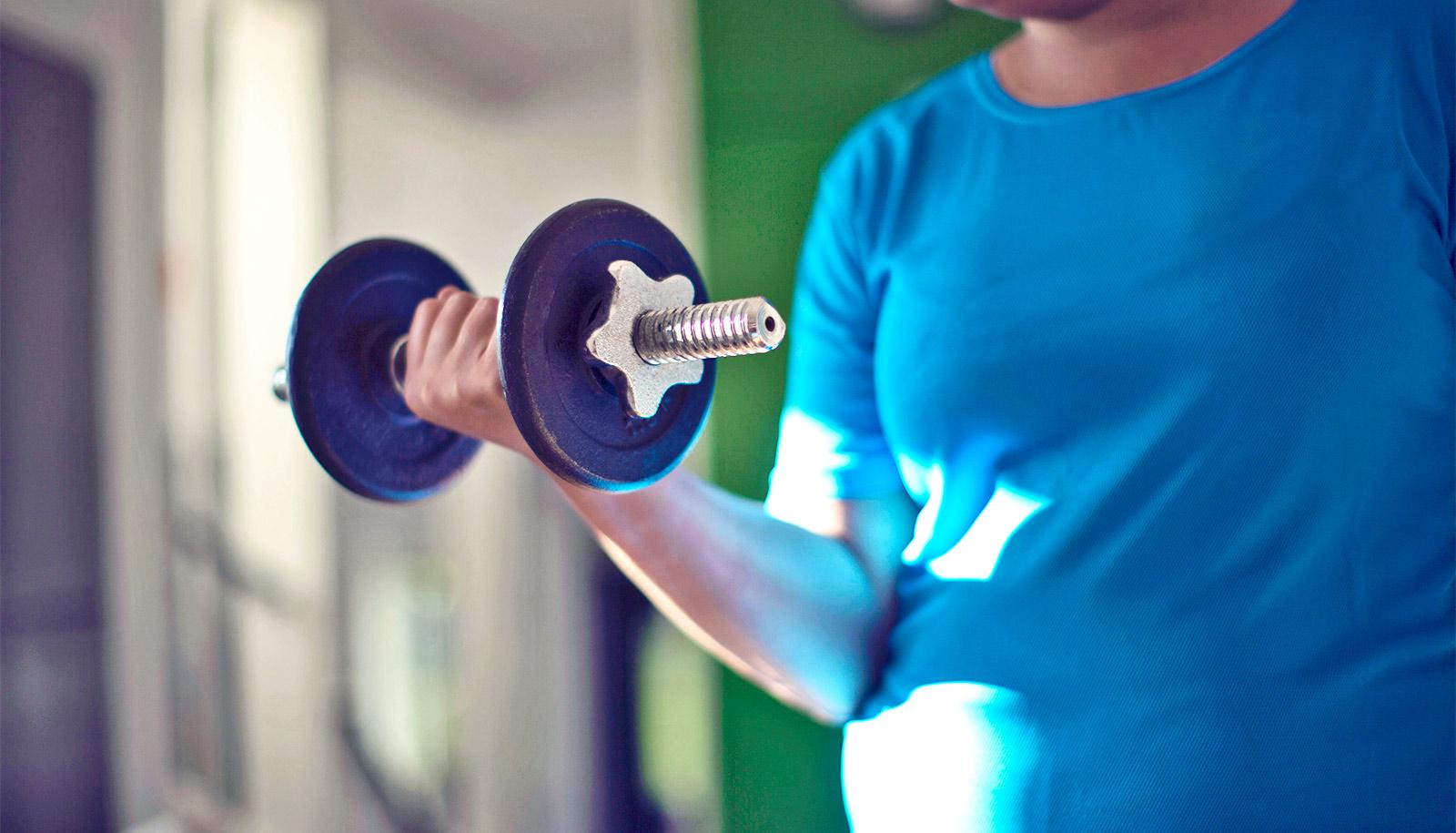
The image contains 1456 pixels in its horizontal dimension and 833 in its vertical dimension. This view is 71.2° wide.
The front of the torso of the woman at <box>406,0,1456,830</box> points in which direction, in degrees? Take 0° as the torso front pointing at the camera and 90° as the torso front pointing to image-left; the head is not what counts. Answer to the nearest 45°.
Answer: approximately 45°
